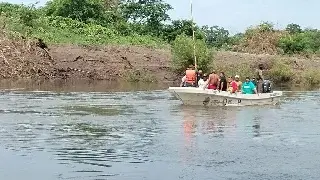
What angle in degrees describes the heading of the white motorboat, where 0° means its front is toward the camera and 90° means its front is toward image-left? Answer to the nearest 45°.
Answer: approximately 90°
